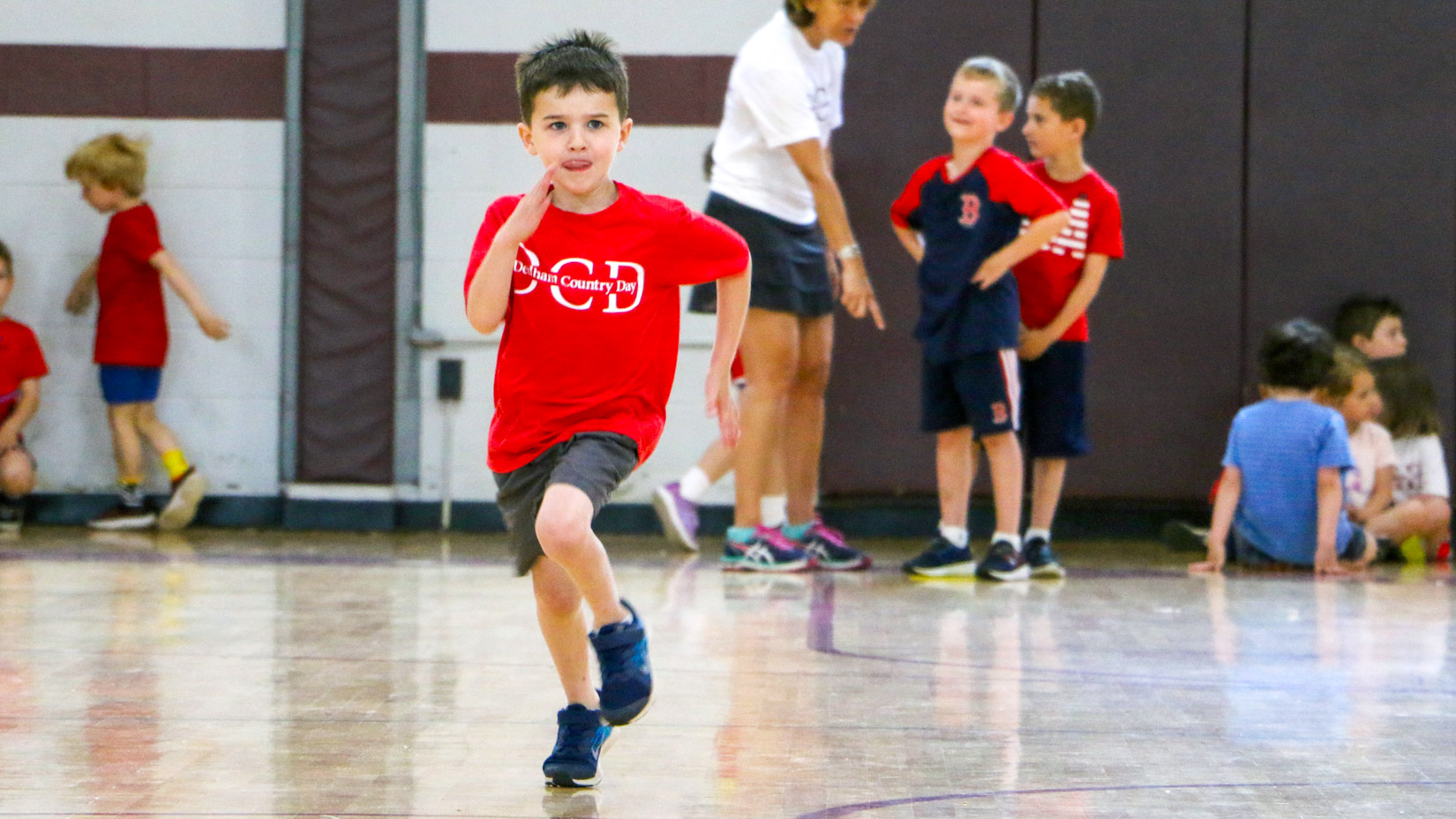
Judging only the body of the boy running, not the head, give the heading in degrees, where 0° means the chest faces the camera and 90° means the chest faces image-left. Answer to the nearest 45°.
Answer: approximately 0°

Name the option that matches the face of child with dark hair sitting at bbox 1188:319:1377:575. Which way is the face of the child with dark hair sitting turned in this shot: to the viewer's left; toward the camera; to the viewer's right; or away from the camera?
away from the camera

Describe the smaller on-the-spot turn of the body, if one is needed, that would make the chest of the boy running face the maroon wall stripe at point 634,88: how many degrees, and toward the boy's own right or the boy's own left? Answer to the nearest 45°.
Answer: approximately 180°

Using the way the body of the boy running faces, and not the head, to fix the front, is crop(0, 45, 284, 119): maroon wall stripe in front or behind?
behind
